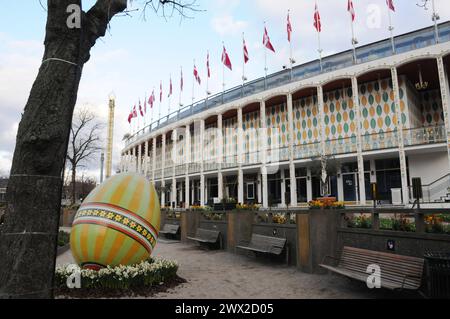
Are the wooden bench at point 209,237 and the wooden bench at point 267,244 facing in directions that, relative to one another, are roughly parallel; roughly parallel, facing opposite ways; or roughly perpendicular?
roughly parallel

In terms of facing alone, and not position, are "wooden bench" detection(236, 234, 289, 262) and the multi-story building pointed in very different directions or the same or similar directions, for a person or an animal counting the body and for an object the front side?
same or similar directions

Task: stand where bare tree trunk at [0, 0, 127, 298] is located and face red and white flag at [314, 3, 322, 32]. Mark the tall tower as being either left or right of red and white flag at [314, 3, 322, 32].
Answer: left

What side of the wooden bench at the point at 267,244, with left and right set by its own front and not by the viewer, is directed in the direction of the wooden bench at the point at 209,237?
right

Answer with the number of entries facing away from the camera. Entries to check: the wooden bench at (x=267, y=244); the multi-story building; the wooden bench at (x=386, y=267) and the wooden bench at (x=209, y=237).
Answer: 0

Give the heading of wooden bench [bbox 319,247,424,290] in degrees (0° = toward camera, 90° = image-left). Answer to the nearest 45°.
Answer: approximately 45°

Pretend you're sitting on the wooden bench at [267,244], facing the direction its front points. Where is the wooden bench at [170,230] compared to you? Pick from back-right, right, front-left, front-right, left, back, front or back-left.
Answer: right

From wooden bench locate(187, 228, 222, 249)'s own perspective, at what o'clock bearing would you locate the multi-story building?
The multi-story building is roughly at 6 o'clock from the wooden bench.

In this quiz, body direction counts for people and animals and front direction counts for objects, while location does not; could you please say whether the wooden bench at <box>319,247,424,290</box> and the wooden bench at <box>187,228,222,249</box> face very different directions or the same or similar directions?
same or similar directions

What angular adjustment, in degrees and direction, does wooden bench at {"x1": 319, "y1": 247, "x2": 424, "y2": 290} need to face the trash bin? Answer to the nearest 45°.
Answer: approximately 90° to its left

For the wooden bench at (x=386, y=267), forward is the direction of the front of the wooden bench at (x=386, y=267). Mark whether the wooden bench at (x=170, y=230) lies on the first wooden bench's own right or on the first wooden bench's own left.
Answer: on the first wooden bench's own right

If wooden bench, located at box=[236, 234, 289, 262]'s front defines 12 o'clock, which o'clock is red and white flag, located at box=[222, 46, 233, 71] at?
The red and white flag is roughly at 4 o'clock from the wooden bench.

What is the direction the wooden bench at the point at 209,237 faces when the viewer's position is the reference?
facing the viewer and to the left of the viewer

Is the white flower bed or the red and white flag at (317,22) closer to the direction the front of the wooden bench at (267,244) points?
the white flower bed
